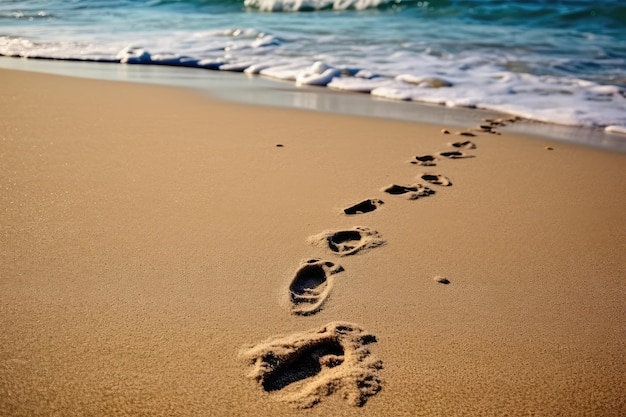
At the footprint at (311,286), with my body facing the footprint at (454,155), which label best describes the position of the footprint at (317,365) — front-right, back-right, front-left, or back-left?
back-right

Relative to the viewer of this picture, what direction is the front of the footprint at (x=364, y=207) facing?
facing away from the viewer and to the right of the viewer

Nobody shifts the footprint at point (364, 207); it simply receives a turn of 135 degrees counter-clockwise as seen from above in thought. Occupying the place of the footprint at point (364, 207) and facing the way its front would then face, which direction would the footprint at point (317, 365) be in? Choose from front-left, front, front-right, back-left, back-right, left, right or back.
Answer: left

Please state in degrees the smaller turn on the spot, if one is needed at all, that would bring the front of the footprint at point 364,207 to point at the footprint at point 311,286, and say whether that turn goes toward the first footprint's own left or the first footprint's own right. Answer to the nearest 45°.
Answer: approximately 135° to the first footprint's own right

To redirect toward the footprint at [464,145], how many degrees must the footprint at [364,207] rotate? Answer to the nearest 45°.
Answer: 0° — it already faces it
